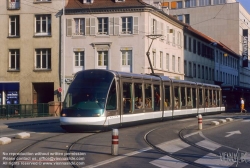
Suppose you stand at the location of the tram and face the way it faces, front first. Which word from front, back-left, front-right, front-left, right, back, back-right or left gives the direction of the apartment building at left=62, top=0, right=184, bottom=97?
back-right

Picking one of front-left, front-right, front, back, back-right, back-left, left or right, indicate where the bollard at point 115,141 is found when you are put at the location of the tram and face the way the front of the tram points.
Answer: front-left

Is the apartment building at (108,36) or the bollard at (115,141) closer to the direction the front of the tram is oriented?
the bollard

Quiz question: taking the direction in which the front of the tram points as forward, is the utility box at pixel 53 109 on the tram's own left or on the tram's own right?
on the tram's own right

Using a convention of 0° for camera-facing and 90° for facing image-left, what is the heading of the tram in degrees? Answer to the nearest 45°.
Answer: approximately 45°

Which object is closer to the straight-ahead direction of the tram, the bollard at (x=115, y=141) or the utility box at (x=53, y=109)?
the bollard
